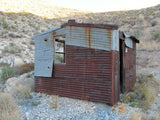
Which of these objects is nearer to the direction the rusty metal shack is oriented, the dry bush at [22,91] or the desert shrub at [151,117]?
the desert shrub

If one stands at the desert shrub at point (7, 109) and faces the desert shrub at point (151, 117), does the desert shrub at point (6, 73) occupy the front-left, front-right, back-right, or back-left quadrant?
back-left

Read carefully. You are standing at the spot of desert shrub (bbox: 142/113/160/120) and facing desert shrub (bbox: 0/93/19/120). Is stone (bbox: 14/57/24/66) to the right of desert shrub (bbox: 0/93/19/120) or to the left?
right
